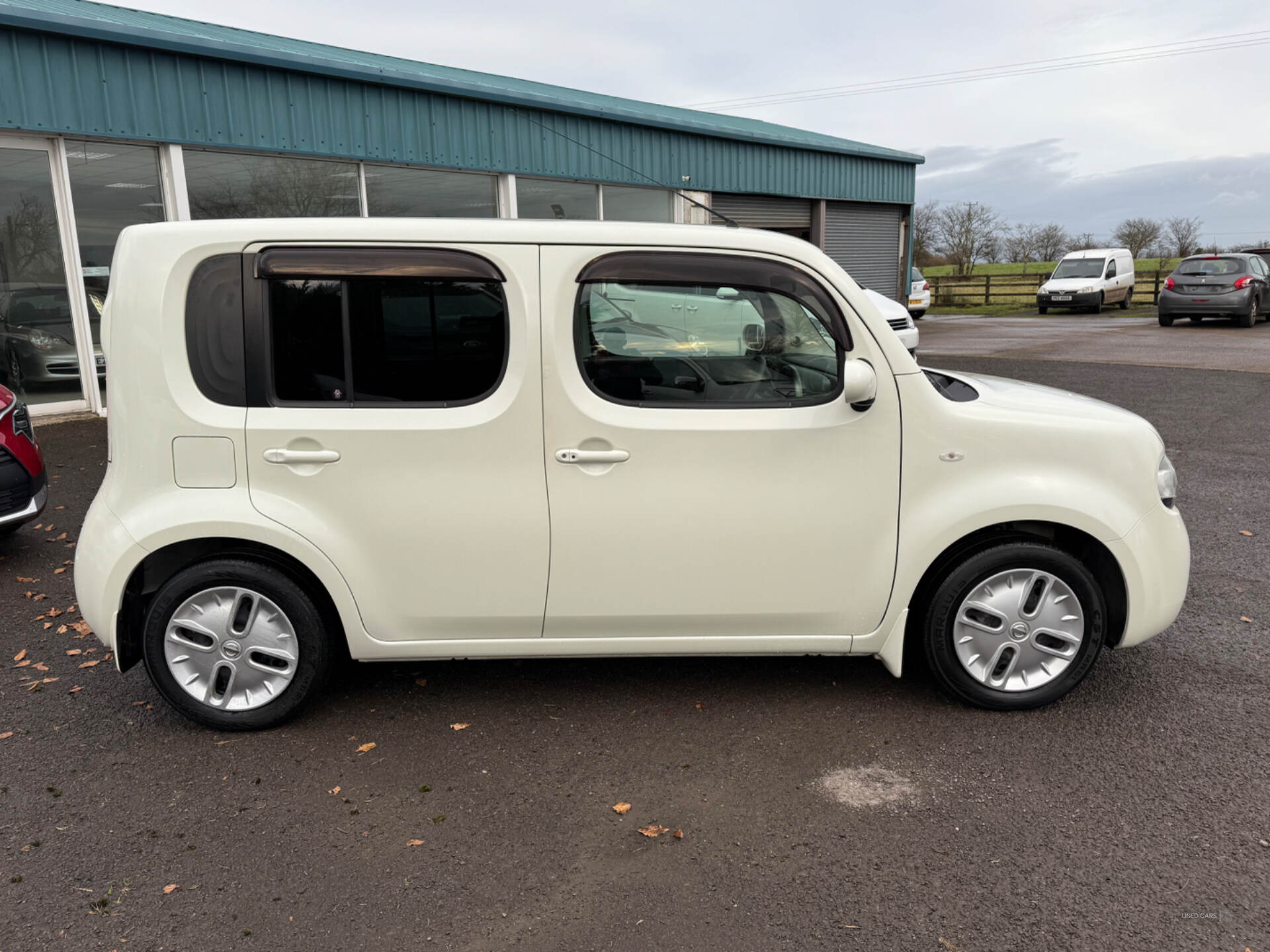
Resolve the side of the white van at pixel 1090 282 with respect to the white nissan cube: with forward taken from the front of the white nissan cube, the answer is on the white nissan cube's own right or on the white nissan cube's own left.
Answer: on the white nissan cube's own left

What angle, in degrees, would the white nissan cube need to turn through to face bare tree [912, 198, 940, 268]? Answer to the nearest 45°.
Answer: approximately 90° to its left

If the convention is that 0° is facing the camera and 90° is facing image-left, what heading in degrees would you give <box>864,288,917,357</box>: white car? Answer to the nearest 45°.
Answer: approximately 315°

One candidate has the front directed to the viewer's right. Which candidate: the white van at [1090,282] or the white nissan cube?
the white nissan cube

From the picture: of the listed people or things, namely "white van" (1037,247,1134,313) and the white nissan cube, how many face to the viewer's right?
1

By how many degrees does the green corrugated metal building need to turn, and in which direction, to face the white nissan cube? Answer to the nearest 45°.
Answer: approximately 45° to its right

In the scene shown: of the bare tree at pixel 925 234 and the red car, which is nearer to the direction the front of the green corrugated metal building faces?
the red car

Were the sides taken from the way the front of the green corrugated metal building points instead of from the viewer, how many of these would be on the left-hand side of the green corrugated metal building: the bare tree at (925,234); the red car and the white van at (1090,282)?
2

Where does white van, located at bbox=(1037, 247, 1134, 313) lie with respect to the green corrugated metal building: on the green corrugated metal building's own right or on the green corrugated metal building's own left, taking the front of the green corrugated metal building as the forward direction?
on the green corrugated metal building's own left

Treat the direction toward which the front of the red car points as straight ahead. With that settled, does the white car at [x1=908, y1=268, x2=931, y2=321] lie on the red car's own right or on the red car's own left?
on the red car's own left

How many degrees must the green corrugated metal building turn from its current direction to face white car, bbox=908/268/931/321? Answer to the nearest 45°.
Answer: approximately 90° to its left

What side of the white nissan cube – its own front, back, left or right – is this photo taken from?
right

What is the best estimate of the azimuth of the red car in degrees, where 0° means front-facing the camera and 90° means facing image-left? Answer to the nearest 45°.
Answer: approximately 315°

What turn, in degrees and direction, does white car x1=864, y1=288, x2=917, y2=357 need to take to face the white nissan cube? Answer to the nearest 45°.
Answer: approximately 45° to its right
